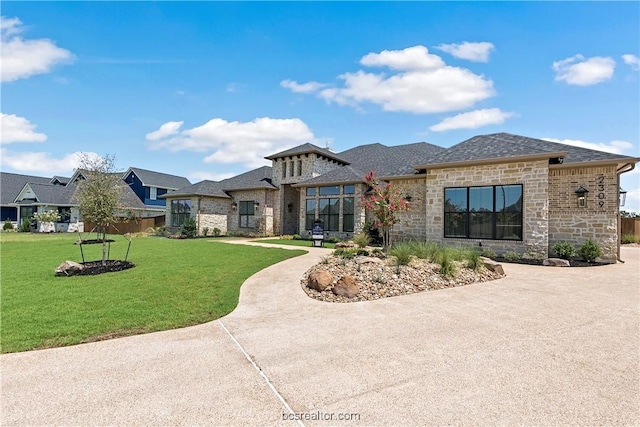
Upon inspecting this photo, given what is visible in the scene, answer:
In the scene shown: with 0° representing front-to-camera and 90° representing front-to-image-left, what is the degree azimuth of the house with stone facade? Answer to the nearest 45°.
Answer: approximately 45°
